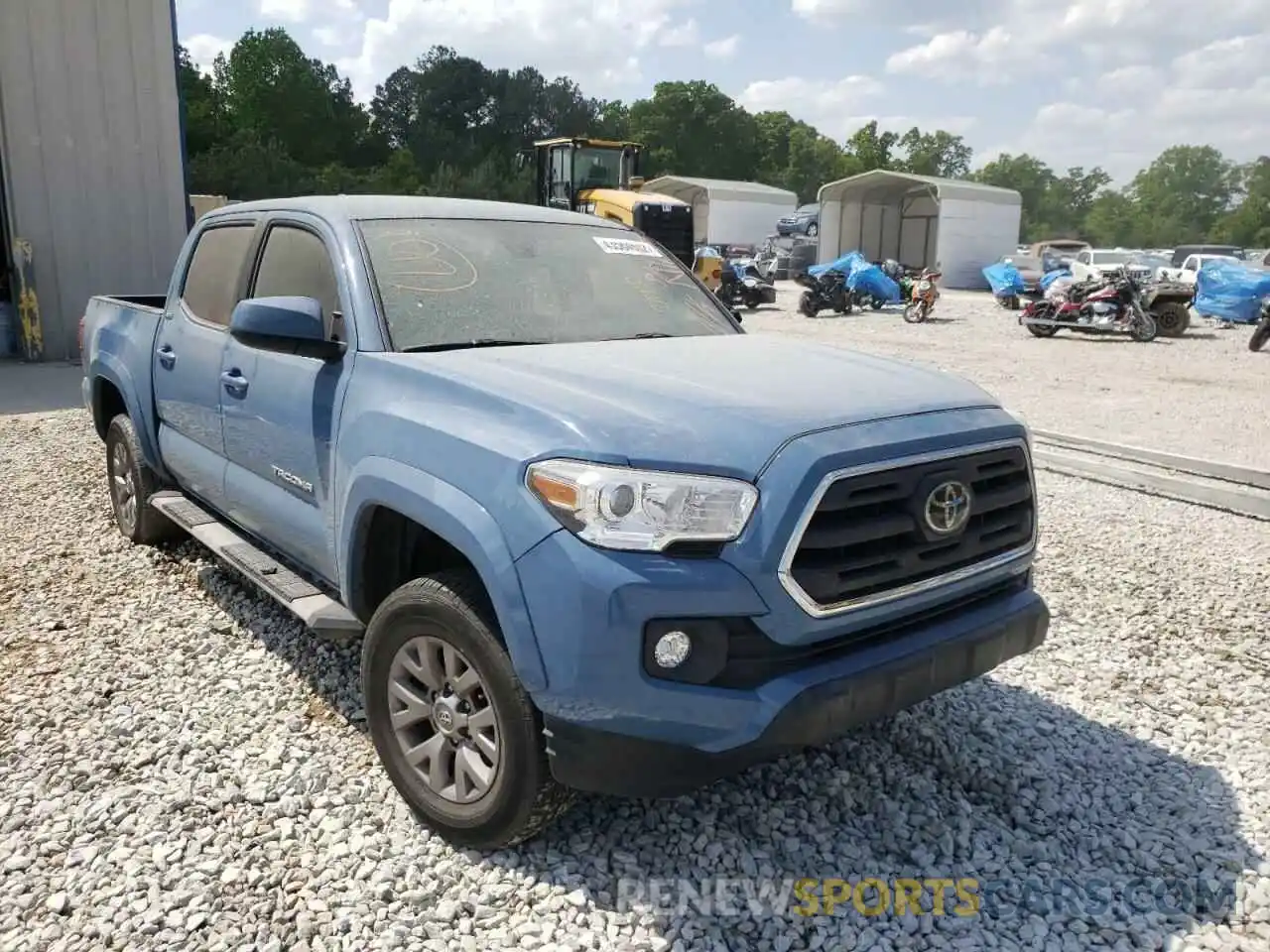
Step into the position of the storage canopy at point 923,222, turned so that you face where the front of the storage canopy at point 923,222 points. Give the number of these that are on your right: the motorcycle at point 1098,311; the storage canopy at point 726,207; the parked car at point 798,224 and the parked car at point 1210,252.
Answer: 2

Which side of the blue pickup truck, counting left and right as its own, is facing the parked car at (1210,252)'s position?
left

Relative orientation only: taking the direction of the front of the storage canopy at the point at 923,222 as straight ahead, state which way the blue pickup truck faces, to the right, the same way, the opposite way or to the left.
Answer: to the left

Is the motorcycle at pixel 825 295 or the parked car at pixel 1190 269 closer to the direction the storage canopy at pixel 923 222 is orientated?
the motorcycle

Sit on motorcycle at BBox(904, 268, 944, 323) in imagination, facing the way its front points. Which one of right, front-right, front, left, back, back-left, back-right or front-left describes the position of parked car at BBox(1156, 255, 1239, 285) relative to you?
back

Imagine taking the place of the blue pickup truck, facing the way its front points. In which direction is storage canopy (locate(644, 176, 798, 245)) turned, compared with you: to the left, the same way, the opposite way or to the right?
to the right

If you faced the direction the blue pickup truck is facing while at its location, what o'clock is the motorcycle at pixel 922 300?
The motorcycle is roughly at 8 o'clock from the blue pickup truck.

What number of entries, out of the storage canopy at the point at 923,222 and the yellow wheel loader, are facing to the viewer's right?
0

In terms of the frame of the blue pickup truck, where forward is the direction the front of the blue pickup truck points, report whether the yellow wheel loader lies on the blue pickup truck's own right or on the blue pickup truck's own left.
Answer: on the blue pickup truck's own left

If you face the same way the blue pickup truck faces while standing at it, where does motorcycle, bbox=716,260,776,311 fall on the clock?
The motorcycle is roughly at 8 o'clock from the blue pickup truck.

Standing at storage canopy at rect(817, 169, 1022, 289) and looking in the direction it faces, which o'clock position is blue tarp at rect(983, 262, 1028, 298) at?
The blue tarp is roughly at 10 o'clock from the storage canopy.

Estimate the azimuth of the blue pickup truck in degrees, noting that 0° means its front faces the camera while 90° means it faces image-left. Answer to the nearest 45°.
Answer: approximately 315°

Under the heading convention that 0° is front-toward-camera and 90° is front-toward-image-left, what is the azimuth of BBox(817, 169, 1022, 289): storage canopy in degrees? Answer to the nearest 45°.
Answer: approximately 45°

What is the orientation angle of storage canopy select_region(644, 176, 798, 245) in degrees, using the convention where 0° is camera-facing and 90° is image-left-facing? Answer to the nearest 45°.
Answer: approximately 45°
